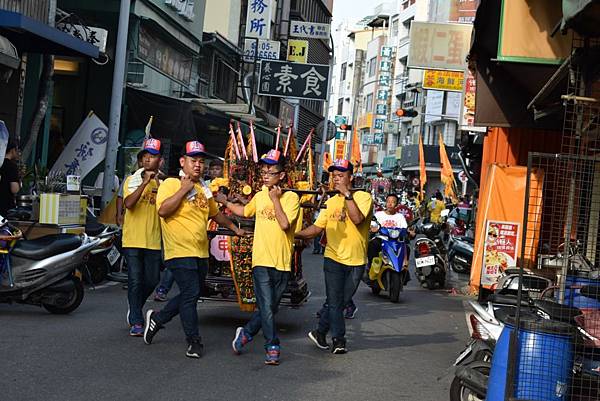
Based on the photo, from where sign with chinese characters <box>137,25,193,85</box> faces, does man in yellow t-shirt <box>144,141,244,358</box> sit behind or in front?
in front

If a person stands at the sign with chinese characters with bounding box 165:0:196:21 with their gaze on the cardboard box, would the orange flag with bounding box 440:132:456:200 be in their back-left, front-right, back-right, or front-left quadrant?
back-left

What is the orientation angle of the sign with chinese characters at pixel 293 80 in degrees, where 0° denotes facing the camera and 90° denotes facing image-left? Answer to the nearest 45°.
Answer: approximately 0°

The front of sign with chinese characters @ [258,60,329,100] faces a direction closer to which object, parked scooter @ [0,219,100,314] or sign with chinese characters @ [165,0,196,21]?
the parked scooter

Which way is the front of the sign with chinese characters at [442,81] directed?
toward the camera

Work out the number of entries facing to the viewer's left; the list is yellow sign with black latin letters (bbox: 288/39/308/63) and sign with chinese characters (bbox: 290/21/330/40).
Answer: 0

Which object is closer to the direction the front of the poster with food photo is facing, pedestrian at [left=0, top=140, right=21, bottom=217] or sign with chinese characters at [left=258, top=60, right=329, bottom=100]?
the pedestrian

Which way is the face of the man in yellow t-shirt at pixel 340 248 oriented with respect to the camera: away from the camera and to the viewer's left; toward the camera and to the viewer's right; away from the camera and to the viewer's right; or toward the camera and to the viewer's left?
toward the camera and to the viewer's left

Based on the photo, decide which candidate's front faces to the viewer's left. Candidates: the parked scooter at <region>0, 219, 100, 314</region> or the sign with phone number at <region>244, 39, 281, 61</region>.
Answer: the parked scooter

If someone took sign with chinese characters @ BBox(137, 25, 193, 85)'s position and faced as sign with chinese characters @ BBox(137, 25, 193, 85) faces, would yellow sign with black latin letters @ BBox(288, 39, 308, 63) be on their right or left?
on their left

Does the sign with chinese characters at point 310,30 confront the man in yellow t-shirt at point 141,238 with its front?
yes
